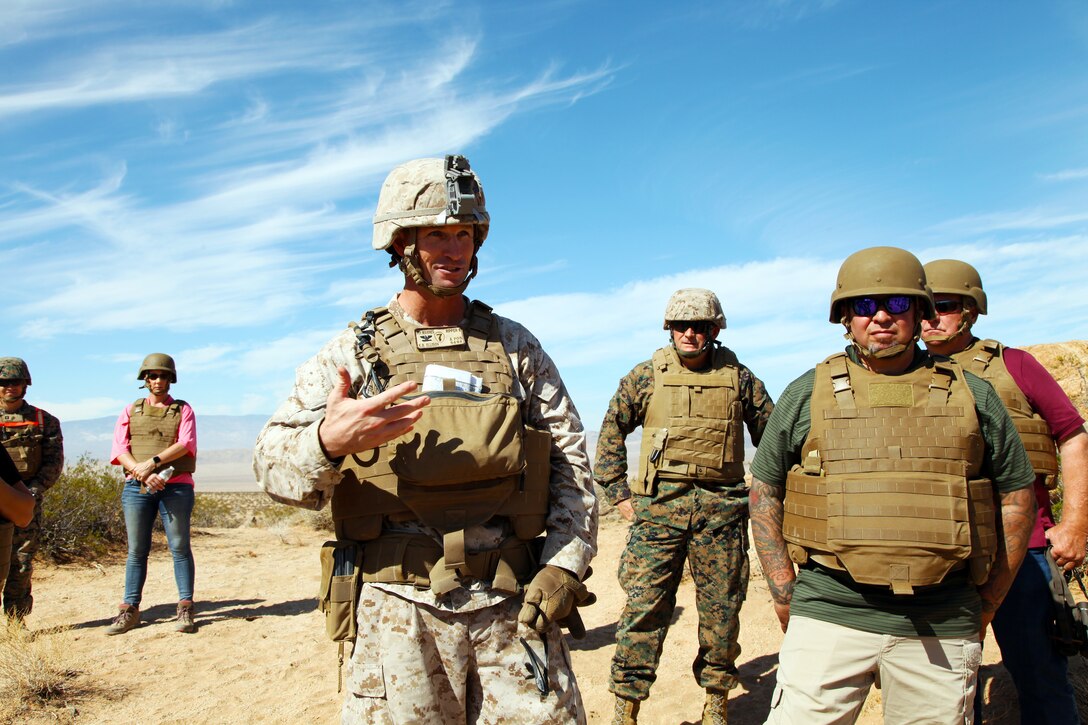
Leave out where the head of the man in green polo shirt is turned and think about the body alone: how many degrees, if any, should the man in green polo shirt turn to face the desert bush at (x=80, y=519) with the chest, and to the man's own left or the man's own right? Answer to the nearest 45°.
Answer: approximately 135° to the man's own right

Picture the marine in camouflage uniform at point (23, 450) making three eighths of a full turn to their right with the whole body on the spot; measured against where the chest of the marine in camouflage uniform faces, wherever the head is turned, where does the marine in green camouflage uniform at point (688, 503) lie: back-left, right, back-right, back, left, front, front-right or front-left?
back

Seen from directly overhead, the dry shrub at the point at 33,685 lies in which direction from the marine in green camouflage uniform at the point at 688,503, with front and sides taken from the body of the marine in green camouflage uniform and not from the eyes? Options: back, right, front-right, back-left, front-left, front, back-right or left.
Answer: right

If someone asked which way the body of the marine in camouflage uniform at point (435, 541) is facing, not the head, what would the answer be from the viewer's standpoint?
toward the camera

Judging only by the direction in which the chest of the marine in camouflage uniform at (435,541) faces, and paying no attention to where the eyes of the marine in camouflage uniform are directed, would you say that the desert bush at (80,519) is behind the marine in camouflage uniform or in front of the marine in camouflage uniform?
behind

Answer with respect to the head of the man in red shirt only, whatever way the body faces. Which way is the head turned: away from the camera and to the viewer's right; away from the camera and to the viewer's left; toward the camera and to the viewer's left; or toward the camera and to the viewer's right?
toward the camera and to the viewer's left

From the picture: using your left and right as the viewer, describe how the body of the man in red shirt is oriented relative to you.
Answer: facing the viewer and to the left of the viewer

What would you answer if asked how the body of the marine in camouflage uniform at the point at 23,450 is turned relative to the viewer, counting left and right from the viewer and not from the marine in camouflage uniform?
facing the viewer

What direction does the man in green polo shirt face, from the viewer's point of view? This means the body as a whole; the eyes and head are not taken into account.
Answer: toward the camera
